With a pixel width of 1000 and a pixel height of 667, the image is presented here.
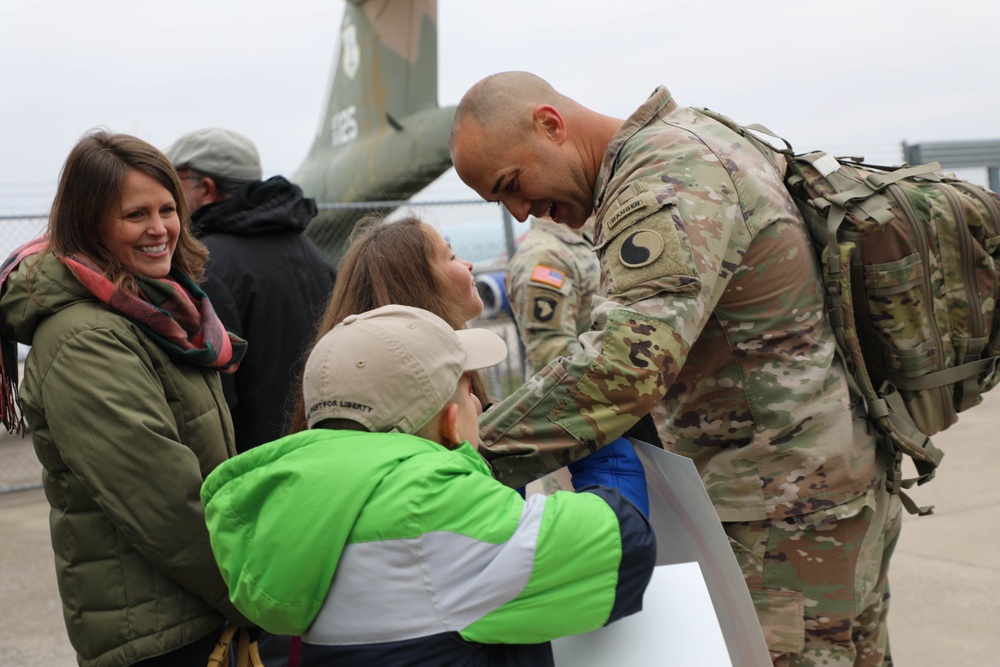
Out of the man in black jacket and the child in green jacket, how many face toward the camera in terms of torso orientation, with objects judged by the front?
0

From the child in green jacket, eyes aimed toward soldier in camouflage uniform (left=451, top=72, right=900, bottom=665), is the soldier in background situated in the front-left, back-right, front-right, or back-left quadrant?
front-left

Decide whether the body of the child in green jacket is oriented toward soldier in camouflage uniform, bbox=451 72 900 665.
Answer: yes

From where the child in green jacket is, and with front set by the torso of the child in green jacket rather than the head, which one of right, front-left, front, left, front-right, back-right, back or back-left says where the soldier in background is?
front-left

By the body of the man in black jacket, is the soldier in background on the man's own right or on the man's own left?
on the man's own right

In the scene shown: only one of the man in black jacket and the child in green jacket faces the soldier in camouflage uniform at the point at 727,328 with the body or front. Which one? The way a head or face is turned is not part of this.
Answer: the child in green jacket

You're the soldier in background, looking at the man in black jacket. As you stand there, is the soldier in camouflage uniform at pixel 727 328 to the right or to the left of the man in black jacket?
left

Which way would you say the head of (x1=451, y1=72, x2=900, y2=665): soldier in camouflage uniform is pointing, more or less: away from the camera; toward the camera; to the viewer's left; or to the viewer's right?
to the viewer's left

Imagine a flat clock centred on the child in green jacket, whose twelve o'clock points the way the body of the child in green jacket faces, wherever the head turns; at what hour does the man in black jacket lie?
The man in black jacket is roughly at 10 o'clock from the child in green jacket.

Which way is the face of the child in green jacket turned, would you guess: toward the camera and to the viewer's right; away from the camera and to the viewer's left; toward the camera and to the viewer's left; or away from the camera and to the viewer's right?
away from the camera and to the viewer's right

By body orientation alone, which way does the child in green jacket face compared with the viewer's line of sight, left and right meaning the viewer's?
facing away from the viewer and to the right of the viewer
